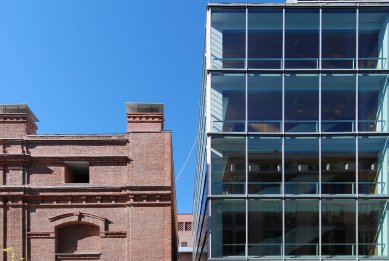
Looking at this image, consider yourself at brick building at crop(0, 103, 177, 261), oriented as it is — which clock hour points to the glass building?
The glass building is roughly at 10 o'clock from the brick building.

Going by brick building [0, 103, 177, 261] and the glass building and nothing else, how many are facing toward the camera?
2

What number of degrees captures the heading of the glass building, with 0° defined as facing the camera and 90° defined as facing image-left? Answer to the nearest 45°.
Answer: approximately 0°

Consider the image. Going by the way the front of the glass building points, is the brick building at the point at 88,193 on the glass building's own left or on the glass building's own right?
on the glass building's own right

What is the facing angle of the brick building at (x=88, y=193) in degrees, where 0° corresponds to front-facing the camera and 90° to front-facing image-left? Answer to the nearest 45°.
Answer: approximately 0°
